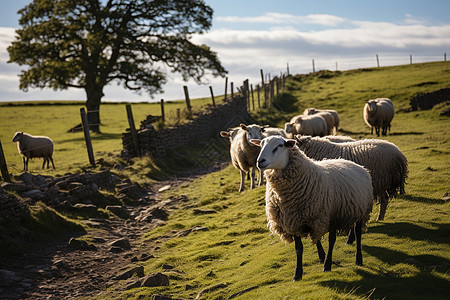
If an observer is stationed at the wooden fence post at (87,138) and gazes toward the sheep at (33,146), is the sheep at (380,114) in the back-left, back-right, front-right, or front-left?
back-right

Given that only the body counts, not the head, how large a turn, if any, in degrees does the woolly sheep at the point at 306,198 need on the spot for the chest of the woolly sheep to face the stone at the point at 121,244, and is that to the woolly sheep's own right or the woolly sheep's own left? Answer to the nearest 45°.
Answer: approximately 90° to the woolly sheep's own right

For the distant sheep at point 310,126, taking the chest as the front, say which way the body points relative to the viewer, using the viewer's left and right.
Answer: facing to the left of the viewer

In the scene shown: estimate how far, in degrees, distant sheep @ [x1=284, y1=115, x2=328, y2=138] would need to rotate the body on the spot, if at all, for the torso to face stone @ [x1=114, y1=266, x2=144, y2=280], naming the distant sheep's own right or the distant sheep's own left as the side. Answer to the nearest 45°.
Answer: approximately 90° to the distant sheep's own left

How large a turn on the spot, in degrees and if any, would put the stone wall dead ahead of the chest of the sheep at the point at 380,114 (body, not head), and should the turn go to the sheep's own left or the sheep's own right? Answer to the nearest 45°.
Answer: approximately 45° to the sheep's own right

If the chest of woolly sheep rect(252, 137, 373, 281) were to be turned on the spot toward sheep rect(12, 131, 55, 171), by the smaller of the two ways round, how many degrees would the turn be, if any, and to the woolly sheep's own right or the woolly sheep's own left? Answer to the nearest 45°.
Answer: approximately 90° to the woolly sheep's own right

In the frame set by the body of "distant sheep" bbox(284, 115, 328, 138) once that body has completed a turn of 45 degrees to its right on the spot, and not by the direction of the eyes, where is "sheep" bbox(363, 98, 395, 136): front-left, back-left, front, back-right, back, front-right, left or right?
right

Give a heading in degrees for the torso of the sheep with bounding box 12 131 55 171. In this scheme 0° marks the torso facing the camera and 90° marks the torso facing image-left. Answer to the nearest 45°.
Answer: approximately 90°

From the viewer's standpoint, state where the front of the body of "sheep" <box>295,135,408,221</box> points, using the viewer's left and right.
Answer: facing to the left of the viewer

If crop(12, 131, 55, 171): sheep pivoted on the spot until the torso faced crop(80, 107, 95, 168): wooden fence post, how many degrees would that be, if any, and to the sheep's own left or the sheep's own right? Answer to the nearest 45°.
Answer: approximately 135° to the sheep's own left

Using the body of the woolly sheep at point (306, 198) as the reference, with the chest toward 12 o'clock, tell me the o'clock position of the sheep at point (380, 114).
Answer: The sheep is roughly at 5 o'clock from the woolly sheep.
